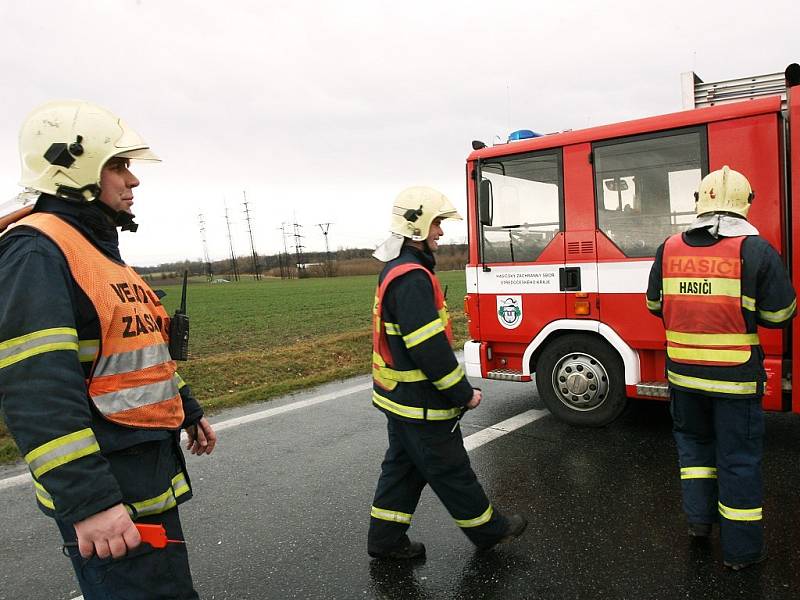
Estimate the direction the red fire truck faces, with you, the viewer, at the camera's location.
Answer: facing to the left of the viewer

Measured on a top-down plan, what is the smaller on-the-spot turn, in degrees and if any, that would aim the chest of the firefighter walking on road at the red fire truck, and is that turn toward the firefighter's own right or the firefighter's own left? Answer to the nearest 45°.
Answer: approximately 45° to the firefighter's own left

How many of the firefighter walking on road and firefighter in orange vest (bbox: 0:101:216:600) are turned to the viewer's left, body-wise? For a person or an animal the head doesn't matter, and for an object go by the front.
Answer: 0

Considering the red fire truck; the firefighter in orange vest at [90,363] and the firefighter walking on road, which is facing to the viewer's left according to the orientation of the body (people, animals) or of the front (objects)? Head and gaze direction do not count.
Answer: the red fire truck

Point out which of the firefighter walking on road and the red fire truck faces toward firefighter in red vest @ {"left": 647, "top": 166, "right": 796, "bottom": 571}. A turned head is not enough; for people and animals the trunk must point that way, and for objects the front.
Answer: the firefighter walking on road

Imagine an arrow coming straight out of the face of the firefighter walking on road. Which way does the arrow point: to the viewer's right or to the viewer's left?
to the viewer's right

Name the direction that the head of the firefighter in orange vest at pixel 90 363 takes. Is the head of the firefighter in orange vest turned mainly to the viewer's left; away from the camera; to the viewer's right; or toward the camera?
to the viewer's right

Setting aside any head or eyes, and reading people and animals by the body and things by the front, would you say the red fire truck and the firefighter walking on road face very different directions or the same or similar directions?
very different directions

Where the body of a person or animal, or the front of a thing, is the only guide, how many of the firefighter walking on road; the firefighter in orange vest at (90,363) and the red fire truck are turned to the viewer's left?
1

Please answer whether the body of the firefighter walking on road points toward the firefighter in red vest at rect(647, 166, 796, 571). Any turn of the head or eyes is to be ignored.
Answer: yes

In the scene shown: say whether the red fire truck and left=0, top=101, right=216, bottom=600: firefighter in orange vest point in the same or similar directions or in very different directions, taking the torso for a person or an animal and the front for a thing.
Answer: very different directions

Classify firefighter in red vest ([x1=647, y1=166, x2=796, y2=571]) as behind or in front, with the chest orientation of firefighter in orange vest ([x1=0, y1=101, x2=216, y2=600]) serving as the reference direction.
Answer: in front

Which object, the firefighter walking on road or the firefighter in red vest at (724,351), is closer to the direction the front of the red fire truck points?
the firefighter walking on road

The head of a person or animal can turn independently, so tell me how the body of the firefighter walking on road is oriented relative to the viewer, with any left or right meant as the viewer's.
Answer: facing to the right of the viewer

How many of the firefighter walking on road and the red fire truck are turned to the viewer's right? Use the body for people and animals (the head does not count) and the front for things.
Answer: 1
